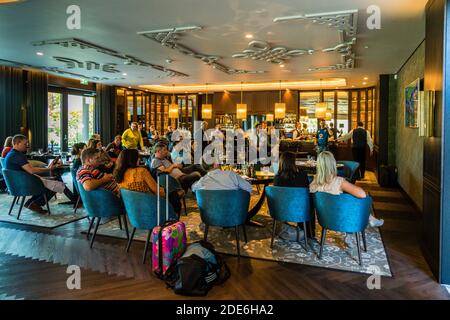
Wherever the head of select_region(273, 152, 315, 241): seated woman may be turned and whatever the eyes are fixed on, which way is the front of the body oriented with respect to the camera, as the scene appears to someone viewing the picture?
away from the camera

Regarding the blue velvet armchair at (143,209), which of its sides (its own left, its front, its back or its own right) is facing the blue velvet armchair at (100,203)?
left

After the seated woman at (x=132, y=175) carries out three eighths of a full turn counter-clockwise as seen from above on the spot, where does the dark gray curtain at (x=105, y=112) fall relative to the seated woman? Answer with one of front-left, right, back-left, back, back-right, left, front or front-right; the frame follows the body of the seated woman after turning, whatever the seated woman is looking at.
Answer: right

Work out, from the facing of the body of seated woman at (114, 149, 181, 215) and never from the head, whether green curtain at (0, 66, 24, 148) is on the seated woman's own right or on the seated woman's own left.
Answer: on the seated woman's own left

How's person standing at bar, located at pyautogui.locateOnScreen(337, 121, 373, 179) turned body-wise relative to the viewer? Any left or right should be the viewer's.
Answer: facing away from the viewer

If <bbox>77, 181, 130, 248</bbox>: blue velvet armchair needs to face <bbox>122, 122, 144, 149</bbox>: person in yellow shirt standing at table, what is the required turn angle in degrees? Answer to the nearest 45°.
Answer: approximately 45° to its left

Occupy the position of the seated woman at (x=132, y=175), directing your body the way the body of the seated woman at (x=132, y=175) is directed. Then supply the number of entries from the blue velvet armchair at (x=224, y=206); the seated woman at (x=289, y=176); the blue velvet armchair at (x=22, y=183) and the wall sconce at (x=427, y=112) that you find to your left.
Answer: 1

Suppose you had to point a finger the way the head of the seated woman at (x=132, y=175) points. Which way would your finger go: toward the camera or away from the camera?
away from the camera

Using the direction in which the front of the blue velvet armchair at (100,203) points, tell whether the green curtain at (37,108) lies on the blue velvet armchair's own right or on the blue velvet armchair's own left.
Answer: on the blue velvet armchair's own left

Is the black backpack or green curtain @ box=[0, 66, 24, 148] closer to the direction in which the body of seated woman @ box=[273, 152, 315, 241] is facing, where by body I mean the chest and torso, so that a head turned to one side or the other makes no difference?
the green curtain

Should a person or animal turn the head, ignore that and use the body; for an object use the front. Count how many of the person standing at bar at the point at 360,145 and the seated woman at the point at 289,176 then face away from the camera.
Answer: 2

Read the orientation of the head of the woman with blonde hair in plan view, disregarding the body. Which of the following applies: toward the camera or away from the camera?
away from the camera
